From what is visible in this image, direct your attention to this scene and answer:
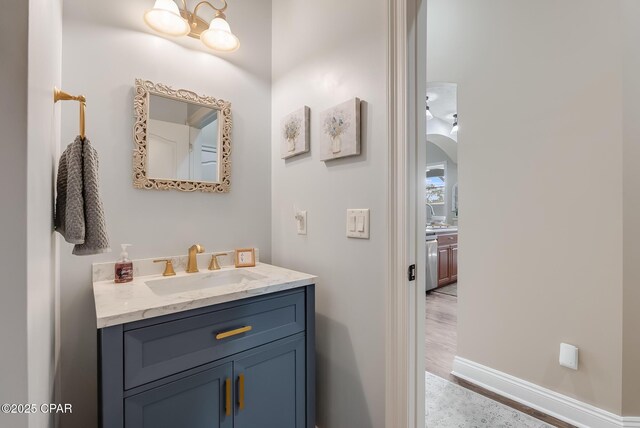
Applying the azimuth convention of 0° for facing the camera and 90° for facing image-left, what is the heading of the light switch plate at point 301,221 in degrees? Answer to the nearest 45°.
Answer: approximately 45°

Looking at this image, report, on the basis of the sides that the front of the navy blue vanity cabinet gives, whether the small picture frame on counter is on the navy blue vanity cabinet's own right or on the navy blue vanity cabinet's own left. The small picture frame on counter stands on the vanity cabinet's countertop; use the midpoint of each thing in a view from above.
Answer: on the navy blue vanity cabinet's own left

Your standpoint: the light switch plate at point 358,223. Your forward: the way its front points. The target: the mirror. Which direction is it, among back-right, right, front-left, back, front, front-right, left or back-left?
front-right

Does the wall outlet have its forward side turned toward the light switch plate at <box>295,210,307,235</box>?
yes

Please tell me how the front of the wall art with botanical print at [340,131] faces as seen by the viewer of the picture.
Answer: facing the viewer and to the left of the viewer

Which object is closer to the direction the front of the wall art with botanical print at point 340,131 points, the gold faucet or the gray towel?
the gray towel

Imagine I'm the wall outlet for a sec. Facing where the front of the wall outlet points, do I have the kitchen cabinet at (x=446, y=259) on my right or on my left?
on my right

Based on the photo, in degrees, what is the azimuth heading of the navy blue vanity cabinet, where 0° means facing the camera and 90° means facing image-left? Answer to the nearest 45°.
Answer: approximately 315°
